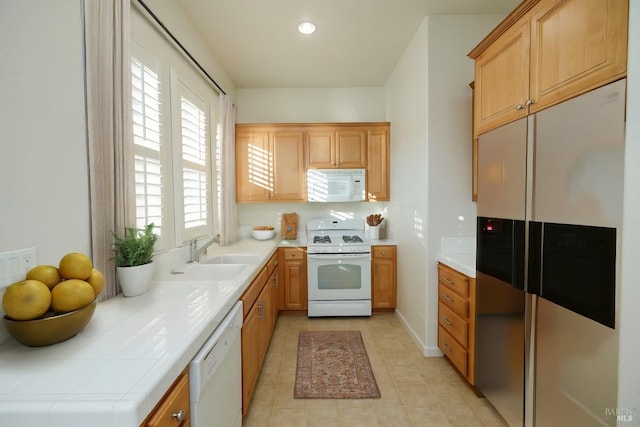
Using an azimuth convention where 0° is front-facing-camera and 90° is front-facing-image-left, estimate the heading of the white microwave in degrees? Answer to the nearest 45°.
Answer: approximately 0°

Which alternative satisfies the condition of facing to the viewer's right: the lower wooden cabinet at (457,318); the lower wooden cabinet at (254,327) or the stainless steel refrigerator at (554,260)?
the lower wooden cabinet at (254,327)

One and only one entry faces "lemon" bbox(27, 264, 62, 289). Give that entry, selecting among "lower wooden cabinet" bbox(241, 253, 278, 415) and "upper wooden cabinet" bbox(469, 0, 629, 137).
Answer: the upper wooden cabinet

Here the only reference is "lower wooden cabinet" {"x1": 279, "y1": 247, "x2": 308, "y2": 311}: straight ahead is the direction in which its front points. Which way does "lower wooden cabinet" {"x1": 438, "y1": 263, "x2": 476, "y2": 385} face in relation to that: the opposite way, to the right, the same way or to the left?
to the right

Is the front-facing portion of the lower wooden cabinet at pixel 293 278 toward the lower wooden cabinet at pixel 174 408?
yes

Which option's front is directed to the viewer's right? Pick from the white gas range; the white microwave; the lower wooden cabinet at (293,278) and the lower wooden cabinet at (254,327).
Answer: the lower wooden cabinet at (254,327)

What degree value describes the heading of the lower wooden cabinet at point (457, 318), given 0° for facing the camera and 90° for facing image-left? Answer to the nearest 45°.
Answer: approximately 45°

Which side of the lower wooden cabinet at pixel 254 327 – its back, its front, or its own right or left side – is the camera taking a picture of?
right

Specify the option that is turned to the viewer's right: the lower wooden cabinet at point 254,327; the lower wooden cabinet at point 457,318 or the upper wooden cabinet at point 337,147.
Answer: the lower wooden cabinet at point 254,327

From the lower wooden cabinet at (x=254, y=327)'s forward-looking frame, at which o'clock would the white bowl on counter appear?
The white bowl on counter is roughly at 9 o'clock from the lower wooden cabinet.
